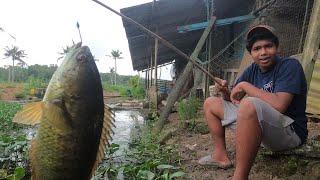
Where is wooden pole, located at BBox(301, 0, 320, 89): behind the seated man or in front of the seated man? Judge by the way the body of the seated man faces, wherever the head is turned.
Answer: behind

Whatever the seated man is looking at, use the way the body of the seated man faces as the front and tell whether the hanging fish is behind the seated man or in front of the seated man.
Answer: in front

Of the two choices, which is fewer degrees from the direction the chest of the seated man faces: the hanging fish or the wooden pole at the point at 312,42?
the hanging fish

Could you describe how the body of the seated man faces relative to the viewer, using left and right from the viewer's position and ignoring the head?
facing the viewer and to the left of the viewer
